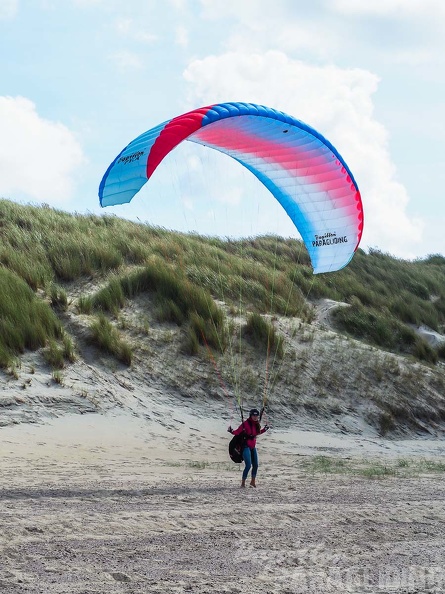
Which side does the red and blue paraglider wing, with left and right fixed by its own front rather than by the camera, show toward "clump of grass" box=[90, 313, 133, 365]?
back

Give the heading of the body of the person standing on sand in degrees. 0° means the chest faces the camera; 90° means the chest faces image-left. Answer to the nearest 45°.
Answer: approximately 315°

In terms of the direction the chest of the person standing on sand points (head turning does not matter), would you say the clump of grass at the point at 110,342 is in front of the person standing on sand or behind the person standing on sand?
behind

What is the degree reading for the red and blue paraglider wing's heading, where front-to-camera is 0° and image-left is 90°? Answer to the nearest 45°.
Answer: approximately 315°
